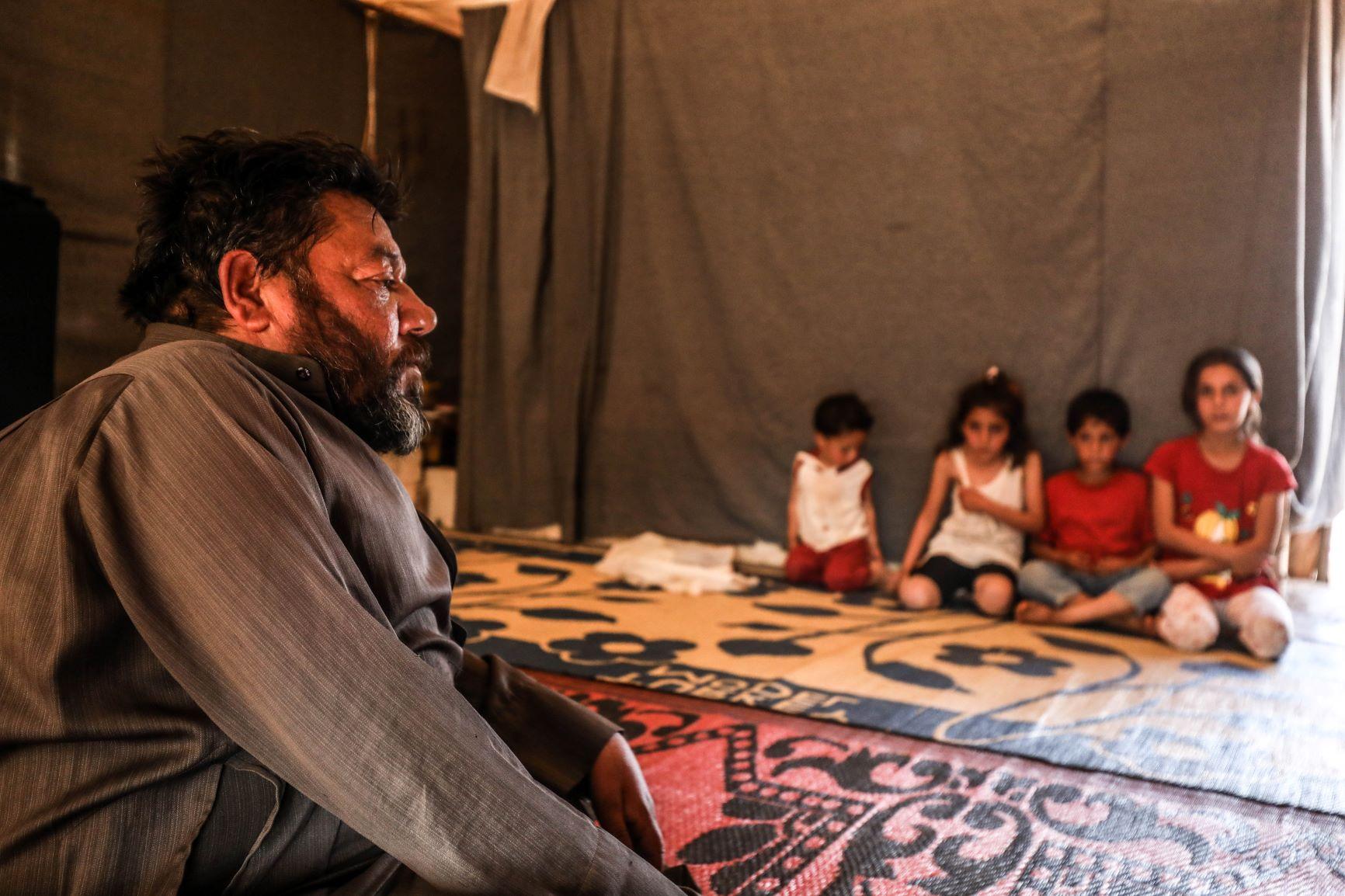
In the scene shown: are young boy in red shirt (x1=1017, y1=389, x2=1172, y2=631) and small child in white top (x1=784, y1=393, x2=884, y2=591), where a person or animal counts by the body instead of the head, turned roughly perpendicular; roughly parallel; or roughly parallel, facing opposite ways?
roughly parallel

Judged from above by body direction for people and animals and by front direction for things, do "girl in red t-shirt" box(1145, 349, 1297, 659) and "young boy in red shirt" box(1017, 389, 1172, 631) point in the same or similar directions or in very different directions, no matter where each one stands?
same or similar directions

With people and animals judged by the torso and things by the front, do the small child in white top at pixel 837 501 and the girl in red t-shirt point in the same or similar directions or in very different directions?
same or similar directions

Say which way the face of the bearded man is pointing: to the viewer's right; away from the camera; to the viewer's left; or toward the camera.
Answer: to the viewer's right

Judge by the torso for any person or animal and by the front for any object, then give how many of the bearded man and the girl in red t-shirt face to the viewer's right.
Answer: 1

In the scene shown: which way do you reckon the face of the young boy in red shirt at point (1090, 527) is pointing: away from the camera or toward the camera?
toward the camera

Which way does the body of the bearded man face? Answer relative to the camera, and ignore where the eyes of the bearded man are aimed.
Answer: to the viewer's right

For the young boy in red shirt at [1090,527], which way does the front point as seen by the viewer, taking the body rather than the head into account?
toward the camera

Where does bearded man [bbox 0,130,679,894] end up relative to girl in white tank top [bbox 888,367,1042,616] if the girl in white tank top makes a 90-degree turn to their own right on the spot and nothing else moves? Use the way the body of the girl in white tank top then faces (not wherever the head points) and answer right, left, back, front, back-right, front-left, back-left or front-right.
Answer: left

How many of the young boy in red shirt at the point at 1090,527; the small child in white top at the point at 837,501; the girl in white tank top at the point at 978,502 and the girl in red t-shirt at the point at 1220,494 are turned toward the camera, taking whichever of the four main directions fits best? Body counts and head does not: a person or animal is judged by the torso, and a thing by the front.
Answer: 4

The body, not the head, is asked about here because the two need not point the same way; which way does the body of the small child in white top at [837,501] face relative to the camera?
toward the camera

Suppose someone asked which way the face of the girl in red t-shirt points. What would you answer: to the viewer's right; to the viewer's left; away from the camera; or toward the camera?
toward the camera

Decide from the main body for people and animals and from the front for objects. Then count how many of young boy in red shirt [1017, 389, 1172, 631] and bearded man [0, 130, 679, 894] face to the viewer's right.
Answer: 1

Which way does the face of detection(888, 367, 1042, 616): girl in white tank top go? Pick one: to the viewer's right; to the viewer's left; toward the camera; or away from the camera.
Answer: toward the camera
